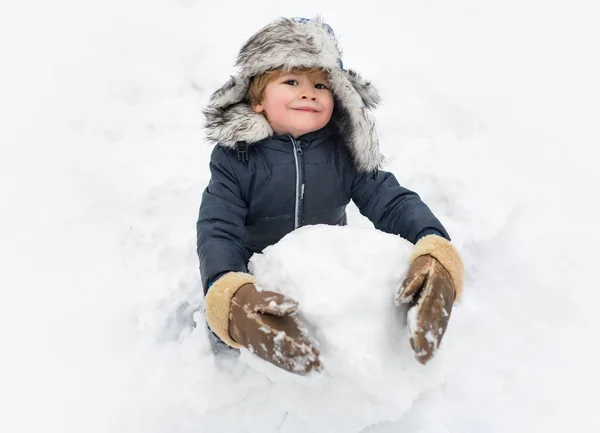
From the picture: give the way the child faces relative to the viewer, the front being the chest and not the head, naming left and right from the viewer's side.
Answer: facing the viewer
